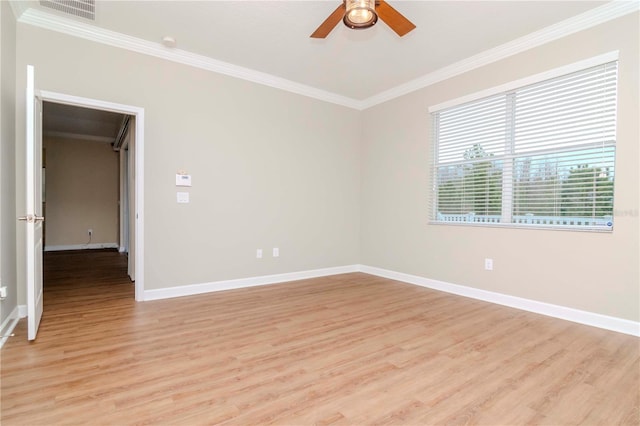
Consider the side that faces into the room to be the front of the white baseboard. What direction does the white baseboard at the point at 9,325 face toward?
to the viewer's right

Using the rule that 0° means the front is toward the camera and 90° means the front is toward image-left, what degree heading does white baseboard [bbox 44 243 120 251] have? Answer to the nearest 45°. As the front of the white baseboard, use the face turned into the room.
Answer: approximately 0°

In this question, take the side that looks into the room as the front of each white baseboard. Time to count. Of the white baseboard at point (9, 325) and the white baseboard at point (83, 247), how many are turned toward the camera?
1

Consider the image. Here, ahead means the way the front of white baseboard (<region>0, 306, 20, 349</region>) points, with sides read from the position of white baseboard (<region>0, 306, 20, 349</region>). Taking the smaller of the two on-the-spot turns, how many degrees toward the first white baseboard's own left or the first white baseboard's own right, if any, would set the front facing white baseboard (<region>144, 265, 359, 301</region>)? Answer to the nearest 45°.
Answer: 0° — it already faces it

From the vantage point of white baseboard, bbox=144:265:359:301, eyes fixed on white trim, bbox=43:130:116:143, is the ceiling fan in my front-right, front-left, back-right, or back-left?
back-left

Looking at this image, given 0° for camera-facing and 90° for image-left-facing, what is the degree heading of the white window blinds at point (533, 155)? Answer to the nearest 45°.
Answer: approximately 45°

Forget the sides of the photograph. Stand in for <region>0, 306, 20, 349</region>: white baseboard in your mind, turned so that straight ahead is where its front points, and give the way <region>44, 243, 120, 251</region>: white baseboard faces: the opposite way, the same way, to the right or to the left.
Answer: to the right

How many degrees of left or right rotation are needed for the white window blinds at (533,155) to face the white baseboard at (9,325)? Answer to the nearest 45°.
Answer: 0° — it already faces it
